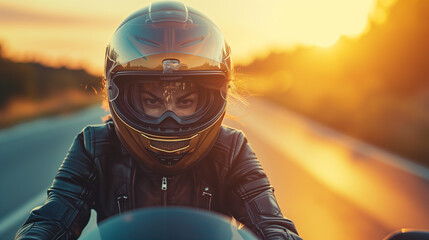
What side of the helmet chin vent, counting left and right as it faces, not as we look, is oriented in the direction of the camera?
front

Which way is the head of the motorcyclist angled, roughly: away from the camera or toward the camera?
toward the camera

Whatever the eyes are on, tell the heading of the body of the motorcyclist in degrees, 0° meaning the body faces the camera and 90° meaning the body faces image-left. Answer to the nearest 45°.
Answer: approximately 0°
